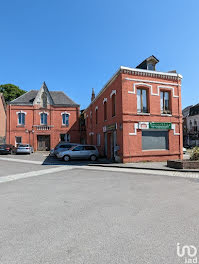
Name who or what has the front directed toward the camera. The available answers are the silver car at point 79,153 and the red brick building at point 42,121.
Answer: the red brick building

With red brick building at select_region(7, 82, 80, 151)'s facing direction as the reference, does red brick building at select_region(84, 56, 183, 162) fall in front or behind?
in front

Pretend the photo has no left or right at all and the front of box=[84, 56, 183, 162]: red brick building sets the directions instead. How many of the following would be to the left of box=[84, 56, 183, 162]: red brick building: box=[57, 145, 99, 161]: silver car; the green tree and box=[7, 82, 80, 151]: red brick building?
0

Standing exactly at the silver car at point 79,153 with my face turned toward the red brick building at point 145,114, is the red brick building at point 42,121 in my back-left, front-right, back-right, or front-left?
back-left

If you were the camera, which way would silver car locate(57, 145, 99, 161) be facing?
facing to the left of the viewer

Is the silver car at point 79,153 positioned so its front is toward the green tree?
no

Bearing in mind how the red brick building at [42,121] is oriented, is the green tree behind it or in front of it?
behind

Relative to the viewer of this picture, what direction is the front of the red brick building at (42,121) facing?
facing the viewer

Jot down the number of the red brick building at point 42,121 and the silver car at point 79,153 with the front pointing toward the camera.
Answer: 1

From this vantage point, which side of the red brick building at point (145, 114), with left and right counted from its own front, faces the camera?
front

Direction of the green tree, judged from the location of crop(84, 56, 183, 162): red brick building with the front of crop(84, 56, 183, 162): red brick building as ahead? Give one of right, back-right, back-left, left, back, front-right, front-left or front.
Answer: back-right

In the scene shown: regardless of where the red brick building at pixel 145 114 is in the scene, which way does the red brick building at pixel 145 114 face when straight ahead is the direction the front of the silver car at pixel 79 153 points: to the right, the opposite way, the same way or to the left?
to the left

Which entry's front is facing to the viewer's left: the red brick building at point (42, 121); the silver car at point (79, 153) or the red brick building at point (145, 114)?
the silver car

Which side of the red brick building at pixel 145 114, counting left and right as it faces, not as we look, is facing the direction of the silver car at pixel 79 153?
right

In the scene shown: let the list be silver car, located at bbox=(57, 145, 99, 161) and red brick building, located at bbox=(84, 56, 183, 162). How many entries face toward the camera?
1
